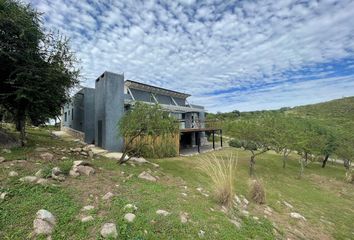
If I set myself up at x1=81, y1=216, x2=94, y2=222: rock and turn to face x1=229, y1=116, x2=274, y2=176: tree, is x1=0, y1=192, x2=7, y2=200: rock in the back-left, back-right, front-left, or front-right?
back-left

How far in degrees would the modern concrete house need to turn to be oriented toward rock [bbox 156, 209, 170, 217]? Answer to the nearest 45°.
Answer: approximately 45° to its right

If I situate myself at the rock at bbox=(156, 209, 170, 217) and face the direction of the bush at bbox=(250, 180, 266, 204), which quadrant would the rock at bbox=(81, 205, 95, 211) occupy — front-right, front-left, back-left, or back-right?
back-left

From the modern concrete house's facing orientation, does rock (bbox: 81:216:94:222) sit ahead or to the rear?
ahead

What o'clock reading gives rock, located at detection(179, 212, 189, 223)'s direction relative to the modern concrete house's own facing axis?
The rock is roughly at 1 o'clock from the modern concrete house.

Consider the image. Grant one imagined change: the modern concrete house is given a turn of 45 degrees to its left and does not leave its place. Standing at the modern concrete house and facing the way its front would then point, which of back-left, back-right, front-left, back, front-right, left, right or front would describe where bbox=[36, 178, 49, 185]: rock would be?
right

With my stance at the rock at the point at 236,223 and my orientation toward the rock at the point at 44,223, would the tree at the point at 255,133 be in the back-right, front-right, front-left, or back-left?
back-right

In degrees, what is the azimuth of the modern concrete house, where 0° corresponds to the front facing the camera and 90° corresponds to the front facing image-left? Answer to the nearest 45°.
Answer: approximately 315°

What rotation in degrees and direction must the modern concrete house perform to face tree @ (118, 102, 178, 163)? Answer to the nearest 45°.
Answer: approximately 45° to its right

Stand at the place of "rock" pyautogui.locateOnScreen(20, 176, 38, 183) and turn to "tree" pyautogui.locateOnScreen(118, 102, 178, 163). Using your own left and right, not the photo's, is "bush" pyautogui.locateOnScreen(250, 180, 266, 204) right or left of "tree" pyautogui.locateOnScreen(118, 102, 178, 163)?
right

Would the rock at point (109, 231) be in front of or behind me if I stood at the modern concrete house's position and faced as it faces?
in front

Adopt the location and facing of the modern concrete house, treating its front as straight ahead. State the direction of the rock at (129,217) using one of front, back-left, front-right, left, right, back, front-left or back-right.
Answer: front-right

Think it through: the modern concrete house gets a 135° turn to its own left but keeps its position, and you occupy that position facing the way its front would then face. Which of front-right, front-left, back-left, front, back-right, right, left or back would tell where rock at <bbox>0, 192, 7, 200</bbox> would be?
back
